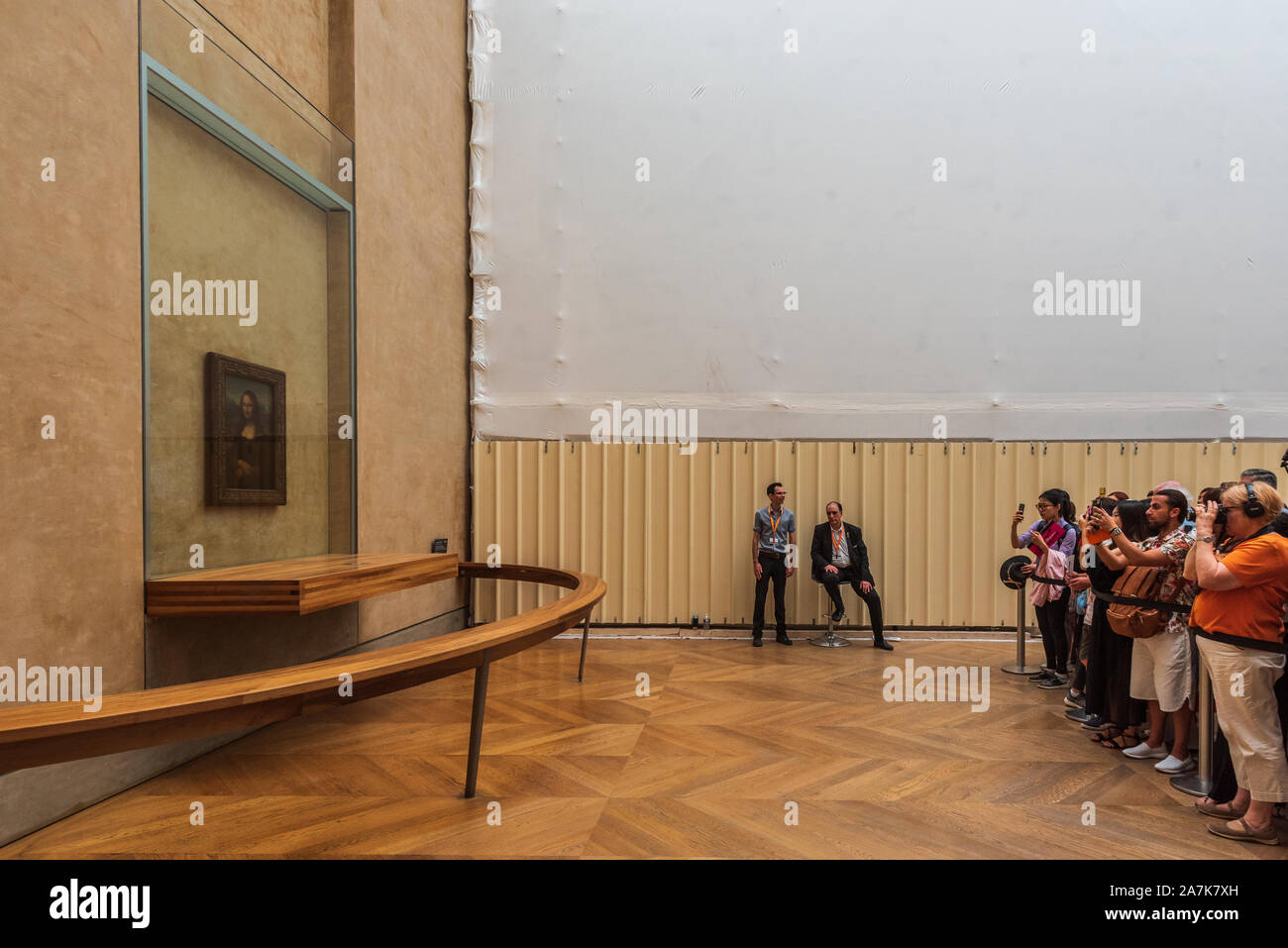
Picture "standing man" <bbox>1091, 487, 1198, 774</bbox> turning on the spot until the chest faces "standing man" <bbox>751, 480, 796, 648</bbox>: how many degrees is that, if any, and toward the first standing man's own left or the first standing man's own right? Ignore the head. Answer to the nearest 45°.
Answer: approximately 45° to the first standing man's own right

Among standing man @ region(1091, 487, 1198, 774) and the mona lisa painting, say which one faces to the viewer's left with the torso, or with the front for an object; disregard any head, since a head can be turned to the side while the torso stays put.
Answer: the standing man

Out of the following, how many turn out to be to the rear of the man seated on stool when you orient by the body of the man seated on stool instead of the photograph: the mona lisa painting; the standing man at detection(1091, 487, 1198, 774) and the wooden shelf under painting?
0

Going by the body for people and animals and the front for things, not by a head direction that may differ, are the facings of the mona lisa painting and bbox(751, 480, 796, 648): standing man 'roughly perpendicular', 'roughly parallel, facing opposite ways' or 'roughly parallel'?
roughly perpendicular

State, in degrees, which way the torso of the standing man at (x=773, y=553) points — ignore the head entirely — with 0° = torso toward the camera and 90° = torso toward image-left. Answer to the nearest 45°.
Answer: approximately 0°

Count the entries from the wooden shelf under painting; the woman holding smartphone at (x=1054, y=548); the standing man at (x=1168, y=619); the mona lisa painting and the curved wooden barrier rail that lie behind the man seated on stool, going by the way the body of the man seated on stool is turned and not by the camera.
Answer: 0

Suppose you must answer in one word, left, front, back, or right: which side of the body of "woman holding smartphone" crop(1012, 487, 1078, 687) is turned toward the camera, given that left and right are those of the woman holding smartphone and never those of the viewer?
left

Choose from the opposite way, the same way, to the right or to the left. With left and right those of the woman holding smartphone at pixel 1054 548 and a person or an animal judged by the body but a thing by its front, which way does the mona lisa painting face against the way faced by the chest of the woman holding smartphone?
the opposite way

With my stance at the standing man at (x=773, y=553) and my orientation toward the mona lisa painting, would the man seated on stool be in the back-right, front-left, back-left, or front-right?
back-left

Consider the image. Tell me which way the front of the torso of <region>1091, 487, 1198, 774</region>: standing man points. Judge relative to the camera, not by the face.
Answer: to the viewer's left

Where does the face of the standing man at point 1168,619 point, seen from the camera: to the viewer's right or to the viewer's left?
to the viewer's left

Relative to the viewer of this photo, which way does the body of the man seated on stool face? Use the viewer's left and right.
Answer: facing the viewer

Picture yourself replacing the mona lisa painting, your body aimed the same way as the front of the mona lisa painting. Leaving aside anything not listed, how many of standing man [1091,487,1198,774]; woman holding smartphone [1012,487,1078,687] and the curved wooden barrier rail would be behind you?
0

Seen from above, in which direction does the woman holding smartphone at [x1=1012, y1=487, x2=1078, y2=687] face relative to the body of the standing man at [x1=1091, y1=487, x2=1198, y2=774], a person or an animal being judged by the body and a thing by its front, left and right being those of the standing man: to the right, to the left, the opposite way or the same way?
the same way

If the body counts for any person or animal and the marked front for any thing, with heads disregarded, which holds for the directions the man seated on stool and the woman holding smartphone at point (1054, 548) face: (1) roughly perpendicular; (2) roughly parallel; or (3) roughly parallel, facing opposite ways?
roughly perpendicular

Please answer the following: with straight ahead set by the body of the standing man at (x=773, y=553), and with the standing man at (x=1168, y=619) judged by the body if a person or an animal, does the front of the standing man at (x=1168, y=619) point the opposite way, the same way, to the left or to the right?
to the right
